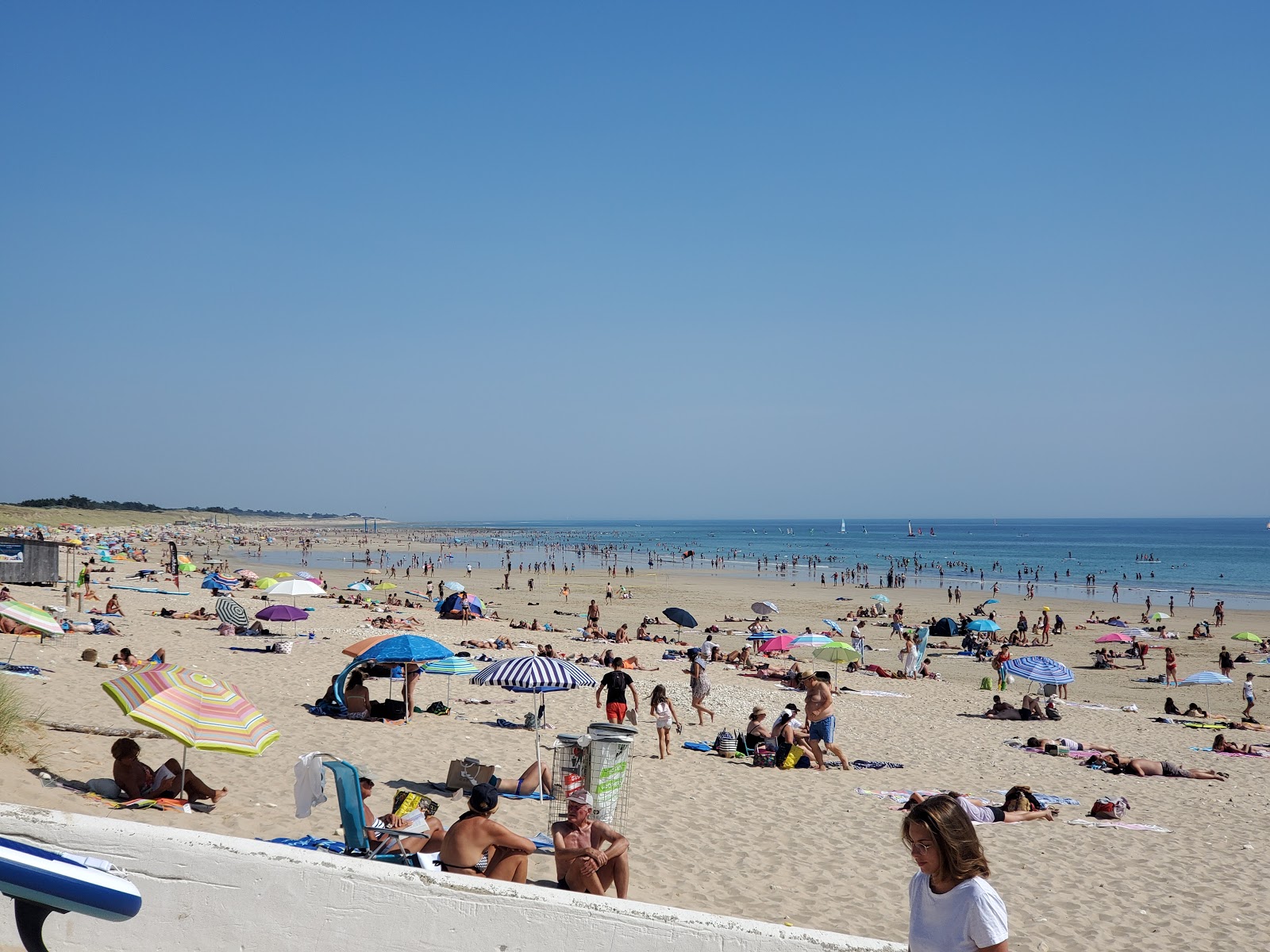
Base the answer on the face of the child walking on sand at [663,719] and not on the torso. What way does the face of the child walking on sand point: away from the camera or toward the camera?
away from the camera

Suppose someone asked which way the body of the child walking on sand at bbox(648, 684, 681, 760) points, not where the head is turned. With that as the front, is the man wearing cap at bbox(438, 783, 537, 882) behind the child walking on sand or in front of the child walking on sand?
behind

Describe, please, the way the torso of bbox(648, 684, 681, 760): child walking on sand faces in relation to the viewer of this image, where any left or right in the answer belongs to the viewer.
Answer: facing away from the viewer

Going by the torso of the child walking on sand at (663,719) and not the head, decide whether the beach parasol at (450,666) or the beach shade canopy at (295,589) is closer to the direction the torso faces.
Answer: the beach shade canopy

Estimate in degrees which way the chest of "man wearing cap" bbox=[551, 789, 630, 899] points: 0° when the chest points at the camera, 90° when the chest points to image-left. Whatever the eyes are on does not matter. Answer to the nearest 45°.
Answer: approximately 0°

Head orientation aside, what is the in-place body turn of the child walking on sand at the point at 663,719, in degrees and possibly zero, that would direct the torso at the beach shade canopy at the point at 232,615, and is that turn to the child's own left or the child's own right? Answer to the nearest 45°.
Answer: approximately 45° to the child's own left

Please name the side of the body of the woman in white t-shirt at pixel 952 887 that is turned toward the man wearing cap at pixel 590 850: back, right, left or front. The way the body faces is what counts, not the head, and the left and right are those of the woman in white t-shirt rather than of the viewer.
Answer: right

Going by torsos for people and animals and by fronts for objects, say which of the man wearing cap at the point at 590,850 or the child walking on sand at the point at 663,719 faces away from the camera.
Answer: the child walking on sand

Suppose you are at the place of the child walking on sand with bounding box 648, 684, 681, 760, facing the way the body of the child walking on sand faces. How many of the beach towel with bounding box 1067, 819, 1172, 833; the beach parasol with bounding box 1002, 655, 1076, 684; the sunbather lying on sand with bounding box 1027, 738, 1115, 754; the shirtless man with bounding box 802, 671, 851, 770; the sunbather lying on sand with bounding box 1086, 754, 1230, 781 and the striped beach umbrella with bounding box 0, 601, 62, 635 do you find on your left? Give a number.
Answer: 1

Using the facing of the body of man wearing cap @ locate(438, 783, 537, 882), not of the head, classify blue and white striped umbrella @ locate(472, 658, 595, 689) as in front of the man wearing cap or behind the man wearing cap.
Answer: in front

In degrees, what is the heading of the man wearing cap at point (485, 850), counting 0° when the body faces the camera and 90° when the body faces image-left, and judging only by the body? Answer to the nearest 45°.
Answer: approximately 225°

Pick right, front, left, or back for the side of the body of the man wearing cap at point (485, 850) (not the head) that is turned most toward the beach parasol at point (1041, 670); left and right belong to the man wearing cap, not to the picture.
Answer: front

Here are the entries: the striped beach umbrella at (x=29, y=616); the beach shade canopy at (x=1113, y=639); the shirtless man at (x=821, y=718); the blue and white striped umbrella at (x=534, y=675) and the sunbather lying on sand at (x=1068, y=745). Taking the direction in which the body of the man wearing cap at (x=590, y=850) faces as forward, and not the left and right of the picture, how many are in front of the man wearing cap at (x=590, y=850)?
0

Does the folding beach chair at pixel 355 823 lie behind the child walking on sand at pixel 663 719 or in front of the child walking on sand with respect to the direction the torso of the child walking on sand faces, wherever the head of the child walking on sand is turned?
behind

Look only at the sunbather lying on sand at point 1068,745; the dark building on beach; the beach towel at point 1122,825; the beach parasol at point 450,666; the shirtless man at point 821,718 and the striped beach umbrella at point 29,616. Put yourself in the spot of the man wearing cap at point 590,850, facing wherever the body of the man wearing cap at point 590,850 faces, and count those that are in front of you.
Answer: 0

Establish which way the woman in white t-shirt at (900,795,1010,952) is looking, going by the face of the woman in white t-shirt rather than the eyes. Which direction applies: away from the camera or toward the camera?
toward the camera

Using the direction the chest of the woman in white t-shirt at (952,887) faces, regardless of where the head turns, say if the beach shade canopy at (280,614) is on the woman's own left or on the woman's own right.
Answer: on the woman's own right

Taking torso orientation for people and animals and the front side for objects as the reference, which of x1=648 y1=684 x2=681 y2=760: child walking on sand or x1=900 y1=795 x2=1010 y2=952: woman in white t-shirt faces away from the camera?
the child walking on sand
